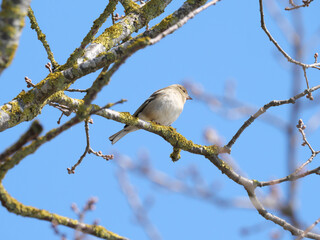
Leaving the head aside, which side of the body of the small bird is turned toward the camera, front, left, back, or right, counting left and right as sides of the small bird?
right
